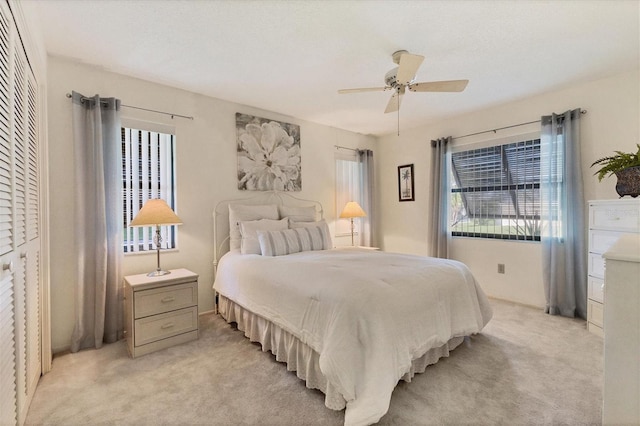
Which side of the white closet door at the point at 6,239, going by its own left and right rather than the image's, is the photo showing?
right

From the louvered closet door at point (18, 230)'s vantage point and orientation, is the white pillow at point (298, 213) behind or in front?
in front

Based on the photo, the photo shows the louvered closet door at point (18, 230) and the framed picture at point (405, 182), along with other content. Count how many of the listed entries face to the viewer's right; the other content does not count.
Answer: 1

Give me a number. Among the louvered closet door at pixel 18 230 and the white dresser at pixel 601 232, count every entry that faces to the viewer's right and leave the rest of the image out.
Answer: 1

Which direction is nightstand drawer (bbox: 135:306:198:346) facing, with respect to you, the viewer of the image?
facing the viewer and to the right of the viewer

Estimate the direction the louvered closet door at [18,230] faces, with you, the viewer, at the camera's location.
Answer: facing to the right of the viewer

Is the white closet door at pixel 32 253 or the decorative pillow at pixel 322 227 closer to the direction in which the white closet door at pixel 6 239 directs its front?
the decorative pillow

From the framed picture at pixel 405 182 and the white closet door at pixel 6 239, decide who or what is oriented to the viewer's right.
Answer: the white closet door

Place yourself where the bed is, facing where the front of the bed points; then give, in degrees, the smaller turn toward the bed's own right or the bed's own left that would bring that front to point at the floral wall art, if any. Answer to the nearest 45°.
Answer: approximately 180°

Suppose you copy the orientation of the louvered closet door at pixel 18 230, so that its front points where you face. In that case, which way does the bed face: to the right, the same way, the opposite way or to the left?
to the right

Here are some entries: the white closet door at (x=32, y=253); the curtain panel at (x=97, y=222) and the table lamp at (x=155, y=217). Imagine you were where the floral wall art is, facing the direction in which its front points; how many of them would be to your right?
3

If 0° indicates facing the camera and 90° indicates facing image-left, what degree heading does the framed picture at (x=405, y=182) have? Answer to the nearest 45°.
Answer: approximately 45°

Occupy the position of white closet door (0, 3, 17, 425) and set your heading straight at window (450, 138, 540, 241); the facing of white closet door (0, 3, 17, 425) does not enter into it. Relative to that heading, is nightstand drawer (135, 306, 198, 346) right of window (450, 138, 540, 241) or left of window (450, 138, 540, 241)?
left

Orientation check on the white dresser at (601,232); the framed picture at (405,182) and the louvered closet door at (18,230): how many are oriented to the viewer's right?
1

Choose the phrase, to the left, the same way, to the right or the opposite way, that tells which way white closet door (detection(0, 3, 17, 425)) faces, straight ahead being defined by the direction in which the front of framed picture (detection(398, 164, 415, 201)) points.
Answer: the opposite way
